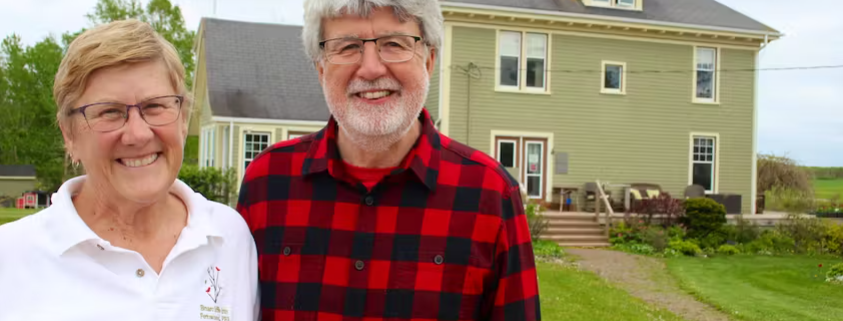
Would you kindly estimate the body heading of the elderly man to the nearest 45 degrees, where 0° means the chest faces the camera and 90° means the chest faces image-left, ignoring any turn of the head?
approximately 0°

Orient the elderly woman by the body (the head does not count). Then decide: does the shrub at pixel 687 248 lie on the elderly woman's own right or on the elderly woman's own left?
on the elderly woman's own left

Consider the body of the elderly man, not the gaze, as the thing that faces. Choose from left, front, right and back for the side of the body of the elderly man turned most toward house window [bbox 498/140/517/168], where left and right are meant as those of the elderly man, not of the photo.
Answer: back

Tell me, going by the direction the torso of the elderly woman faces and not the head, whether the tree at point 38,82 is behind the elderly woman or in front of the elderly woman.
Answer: behind

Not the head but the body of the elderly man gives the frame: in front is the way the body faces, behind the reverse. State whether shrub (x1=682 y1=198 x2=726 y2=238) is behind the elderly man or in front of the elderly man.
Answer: behind

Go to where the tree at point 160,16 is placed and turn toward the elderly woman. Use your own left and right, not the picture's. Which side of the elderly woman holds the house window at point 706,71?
left

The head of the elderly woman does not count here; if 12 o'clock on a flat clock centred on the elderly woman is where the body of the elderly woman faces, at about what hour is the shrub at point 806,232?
The shrub is roughly at 8 o'clock from the elderly woman.

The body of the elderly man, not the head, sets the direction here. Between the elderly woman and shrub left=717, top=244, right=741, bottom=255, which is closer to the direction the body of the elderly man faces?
the elderly woman

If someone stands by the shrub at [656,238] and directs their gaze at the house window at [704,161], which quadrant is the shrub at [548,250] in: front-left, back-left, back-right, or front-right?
back-left

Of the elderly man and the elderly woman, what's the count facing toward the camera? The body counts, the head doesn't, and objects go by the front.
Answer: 2

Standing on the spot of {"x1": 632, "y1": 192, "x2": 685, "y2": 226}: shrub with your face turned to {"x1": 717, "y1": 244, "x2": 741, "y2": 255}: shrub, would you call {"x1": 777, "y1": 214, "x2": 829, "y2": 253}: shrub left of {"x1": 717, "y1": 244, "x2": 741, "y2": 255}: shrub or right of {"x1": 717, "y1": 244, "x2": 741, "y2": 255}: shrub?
left

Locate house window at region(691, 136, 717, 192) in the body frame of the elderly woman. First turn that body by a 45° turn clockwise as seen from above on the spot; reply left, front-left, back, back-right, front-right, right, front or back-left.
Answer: back

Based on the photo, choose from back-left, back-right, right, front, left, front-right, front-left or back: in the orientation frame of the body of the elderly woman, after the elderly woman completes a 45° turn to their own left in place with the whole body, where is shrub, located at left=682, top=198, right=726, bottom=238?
left
